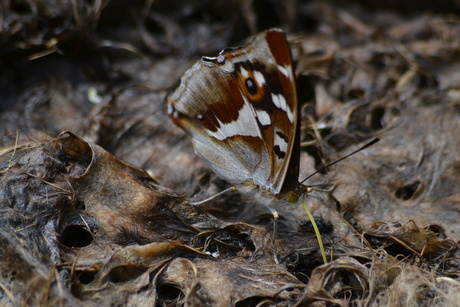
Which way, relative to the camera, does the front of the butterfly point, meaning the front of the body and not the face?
to the viewer's right
